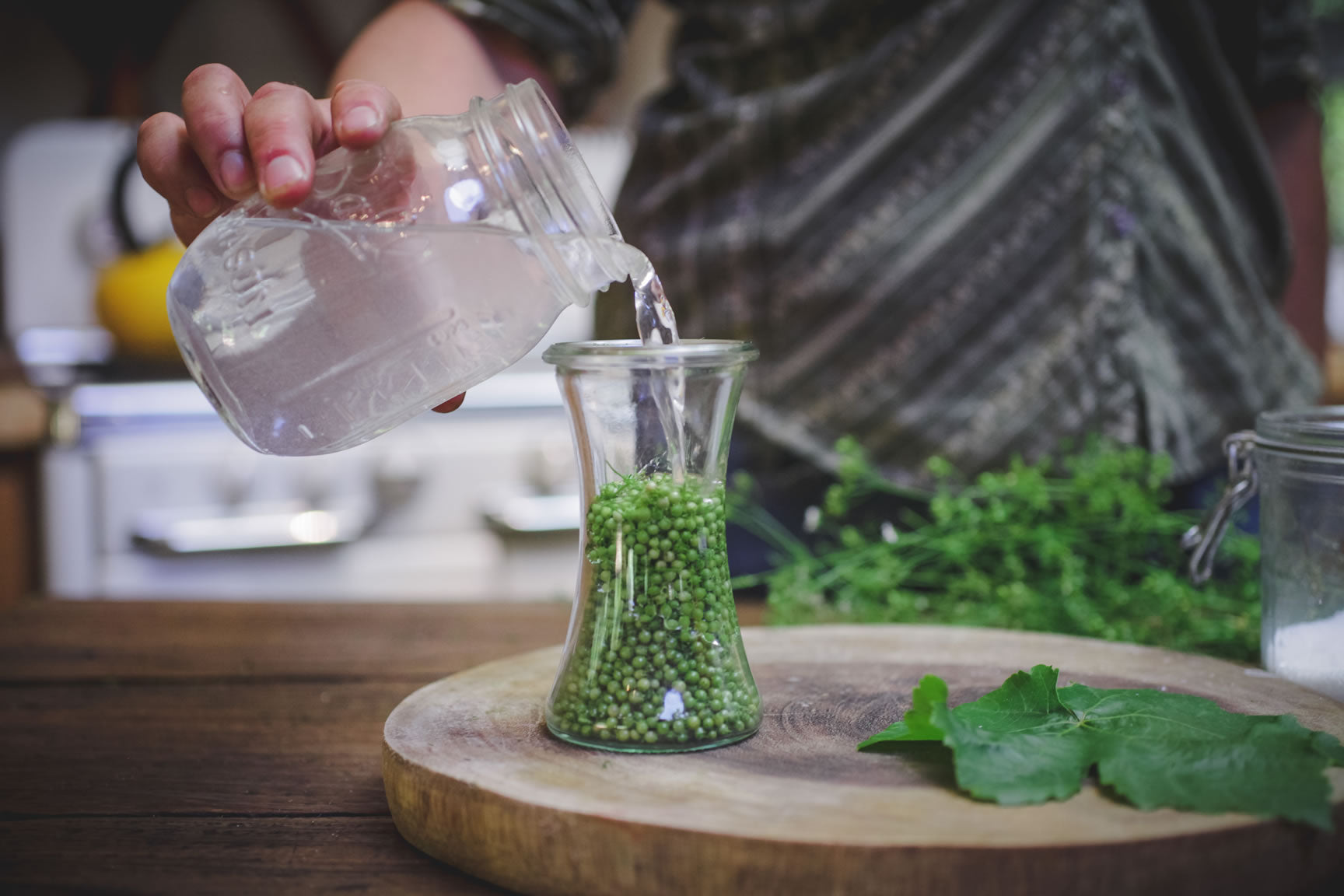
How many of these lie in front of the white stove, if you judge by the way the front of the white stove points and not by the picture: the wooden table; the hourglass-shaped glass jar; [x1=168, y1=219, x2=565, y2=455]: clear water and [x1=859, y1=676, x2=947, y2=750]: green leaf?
4

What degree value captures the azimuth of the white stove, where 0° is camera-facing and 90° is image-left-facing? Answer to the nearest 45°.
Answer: approximately 0°

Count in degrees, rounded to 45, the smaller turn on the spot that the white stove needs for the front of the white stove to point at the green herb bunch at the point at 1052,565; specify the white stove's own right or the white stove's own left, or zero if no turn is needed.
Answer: approximately 45° to the white stove's own left

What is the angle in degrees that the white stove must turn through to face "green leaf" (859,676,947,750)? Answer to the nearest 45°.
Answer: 0° — it already faces it

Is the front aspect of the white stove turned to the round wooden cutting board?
yes

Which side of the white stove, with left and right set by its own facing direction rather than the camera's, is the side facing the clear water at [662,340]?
front

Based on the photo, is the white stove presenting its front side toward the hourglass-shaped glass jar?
yes

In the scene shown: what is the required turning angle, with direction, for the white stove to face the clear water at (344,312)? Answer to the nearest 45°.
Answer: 0° — it already faces it

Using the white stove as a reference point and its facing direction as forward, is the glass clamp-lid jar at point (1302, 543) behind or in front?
in front
